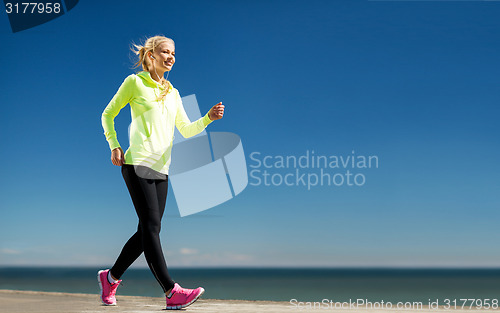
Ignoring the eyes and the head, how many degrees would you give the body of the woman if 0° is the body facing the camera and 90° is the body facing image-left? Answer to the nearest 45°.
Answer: approximately 315°
